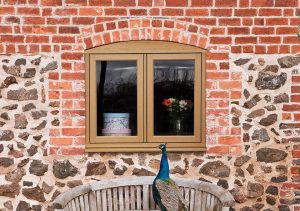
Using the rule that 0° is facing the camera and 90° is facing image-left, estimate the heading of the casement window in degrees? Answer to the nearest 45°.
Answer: approximately 0°

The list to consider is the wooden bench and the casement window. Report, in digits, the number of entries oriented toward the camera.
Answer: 2

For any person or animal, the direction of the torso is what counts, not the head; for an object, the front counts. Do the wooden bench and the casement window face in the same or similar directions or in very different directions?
same or similar directions

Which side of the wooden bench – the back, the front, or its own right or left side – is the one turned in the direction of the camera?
front
